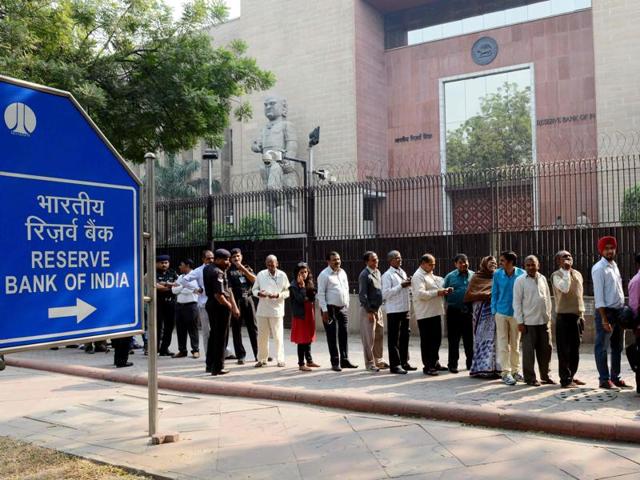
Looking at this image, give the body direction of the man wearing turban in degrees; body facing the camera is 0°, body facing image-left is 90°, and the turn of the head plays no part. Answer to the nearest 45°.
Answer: approximately 315°

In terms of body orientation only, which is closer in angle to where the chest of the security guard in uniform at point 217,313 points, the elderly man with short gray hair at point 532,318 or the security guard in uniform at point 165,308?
the elderly man with short gray hair

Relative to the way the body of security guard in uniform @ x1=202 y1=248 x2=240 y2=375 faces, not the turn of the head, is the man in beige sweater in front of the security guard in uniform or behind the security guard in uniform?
in front

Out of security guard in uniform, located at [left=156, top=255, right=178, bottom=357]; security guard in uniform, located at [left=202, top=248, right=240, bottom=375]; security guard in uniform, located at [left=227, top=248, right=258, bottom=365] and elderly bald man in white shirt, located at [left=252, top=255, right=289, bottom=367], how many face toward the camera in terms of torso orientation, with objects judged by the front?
3

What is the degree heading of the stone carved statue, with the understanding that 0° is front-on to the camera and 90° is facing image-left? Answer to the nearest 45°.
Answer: approximately 45°

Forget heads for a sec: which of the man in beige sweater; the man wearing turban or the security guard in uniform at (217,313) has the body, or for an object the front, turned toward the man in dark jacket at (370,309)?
the security guard in uniform

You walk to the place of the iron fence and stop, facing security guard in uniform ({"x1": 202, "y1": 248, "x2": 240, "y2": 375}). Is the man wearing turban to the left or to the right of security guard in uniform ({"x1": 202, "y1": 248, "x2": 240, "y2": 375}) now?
left

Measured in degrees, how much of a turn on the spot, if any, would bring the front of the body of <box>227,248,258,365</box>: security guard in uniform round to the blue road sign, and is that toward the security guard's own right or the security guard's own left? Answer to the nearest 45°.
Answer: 0° — they already face it

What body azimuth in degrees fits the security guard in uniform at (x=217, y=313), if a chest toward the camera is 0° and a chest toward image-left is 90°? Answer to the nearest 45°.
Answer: approximately 270°

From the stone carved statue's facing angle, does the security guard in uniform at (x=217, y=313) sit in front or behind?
in front

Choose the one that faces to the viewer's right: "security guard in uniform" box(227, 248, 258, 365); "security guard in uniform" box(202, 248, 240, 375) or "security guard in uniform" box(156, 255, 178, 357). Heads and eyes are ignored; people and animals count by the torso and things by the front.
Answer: "security guard in uniform" box(202, 248, 240, 375)

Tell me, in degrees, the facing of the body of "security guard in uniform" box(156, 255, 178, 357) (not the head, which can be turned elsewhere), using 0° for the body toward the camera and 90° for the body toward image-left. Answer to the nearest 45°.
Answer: approximately 0°
